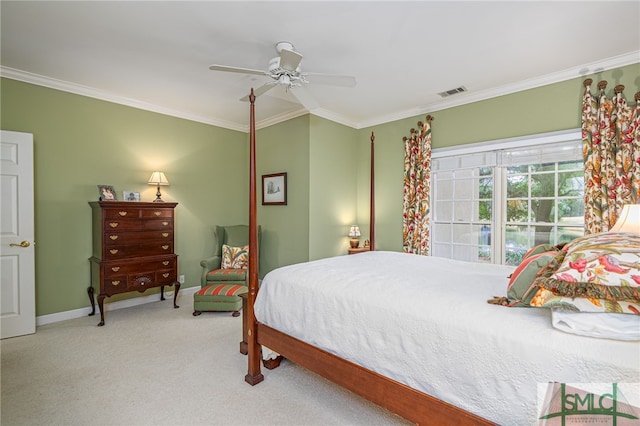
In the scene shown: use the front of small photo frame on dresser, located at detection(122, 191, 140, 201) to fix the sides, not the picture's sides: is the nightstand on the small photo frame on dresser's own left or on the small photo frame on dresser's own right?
on the small photo frame on dresser's own left

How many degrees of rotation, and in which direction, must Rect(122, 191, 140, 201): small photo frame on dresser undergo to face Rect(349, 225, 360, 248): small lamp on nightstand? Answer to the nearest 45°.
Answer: approximately 90° to its left

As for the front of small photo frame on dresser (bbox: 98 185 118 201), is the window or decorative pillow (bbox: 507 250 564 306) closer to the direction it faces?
the decorative pillow

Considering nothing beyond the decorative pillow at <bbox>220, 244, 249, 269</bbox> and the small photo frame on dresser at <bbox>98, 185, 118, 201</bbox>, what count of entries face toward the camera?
2

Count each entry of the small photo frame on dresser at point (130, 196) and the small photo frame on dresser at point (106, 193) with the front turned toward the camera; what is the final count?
2

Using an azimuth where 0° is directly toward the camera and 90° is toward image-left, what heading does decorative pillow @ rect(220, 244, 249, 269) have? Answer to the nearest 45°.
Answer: approximately 0°

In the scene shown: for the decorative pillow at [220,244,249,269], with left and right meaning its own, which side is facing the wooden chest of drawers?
right

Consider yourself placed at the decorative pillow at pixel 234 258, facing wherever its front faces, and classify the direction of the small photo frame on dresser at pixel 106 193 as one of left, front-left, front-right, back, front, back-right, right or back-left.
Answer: right

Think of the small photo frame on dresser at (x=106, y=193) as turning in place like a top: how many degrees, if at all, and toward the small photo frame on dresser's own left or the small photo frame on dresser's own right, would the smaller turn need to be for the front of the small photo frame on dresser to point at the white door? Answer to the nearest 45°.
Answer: approximately 90° to the small photo frame on dresser's own right

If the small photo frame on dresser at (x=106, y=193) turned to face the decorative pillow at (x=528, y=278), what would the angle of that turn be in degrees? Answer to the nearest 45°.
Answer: approximately 45° to its left

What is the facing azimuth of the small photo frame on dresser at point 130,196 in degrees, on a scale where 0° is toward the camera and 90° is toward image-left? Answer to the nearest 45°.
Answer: approximately 0°
